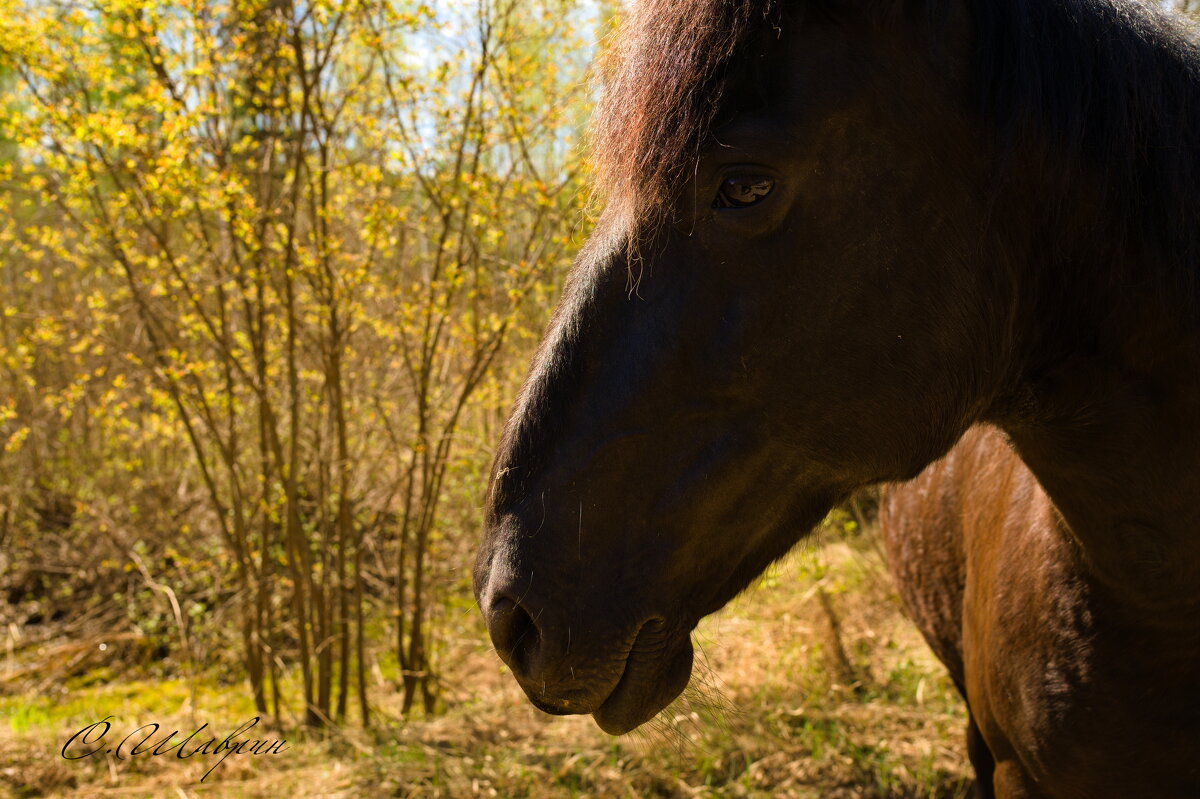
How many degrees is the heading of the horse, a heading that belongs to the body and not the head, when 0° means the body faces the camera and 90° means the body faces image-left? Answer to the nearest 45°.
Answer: approximately 45°
